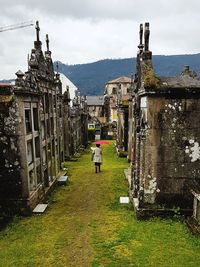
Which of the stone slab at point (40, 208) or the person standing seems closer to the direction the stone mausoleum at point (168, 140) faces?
the stone slab

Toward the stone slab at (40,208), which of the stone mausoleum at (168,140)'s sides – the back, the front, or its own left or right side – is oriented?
front

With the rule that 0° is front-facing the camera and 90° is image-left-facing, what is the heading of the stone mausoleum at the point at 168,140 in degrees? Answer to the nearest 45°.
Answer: approximately 90°

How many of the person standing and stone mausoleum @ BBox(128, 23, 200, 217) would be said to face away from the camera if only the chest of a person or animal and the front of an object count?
1

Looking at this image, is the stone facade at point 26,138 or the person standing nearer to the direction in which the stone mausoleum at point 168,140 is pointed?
the stone facade

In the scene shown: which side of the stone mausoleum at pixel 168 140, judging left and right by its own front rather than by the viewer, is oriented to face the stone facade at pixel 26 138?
front

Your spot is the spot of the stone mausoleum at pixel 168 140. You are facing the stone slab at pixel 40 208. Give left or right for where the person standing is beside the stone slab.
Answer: right

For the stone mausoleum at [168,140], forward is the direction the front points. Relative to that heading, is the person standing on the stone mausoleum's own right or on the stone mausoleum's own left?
on the stone mausoleum's own right

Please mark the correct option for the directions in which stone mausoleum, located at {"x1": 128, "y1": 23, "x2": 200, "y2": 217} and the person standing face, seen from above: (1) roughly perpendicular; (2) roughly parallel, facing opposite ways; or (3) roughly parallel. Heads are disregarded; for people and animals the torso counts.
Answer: roughly perpendicular

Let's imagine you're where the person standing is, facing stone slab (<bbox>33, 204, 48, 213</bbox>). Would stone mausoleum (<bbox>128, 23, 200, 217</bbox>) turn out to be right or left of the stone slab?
left

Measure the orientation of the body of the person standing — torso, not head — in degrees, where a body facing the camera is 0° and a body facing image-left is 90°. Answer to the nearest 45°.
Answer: approximately 180°

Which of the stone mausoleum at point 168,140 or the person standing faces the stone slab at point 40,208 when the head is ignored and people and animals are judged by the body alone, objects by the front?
the stone mausoleum
